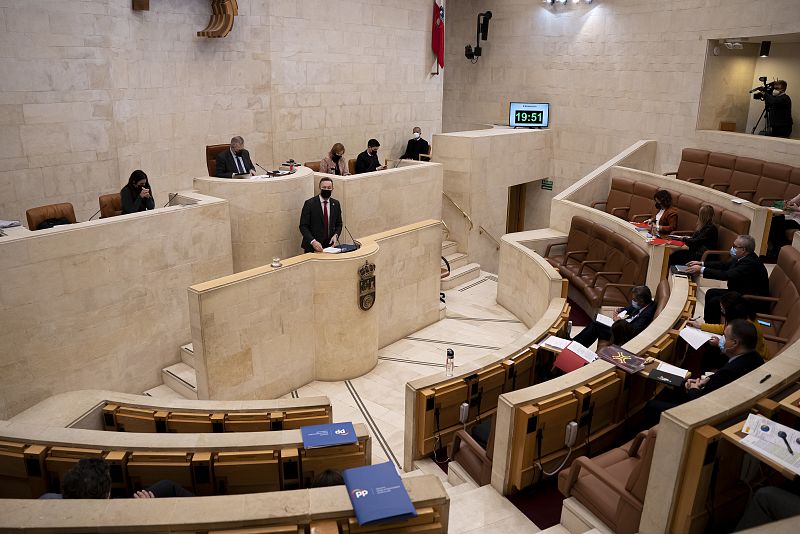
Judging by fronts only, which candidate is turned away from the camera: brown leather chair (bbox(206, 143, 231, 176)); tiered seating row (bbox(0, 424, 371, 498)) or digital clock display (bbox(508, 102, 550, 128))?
the tiered seating row

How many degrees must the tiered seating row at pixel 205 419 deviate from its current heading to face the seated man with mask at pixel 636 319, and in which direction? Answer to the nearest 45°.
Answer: approximately 90° to its right

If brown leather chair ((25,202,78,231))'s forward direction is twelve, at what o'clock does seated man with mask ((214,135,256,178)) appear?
The seated man with mask is roughly at 10 o'clock from the brown leather chair.

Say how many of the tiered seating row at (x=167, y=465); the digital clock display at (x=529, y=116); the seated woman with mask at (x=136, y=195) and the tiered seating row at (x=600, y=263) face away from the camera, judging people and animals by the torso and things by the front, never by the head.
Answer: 1

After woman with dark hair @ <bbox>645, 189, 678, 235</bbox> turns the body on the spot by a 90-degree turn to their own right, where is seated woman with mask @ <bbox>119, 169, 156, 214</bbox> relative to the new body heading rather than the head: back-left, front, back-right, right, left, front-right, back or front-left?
left

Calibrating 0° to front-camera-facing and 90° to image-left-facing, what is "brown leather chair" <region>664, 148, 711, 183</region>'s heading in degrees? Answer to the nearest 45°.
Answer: approximately 45°

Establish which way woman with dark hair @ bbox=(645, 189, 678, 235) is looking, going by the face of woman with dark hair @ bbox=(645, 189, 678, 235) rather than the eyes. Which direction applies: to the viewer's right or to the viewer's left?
to the viewer's left

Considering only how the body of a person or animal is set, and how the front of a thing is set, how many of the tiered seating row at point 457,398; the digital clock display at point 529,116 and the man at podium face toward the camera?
2

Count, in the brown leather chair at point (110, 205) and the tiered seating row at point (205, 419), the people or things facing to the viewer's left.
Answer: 0

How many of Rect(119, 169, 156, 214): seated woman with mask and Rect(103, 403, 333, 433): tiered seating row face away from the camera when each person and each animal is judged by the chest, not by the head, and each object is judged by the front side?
1

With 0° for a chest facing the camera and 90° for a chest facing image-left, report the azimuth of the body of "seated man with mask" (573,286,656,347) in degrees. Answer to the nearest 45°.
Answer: approximately 90°

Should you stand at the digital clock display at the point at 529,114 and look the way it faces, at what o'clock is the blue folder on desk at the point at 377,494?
The blue folder on desk is roughly at 12 o'clock from the digital clock display.

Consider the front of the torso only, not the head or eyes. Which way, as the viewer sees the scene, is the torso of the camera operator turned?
to the viewer's left

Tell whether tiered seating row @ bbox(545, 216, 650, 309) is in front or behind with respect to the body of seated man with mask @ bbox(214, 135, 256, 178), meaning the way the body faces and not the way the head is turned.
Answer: in front

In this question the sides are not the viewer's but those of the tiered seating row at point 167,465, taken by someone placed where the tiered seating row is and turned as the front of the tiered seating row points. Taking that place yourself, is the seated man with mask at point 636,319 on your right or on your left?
on your right

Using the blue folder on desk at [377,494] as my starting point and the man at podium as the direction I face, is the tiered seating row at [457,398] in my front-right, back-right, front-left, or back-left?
front-right

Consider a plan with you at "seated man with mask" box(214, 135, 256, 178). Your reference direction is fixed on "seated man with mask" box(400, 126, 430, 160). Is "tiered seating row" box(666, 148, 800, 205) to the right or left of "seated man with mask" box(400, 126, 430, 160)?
right

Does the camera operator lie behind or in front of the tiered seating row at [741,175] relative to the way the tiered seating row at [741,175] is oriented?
behind

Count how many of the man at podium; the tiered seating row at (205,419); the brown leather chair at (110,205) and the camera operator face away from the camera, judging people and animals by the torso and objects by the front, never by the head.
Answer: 1

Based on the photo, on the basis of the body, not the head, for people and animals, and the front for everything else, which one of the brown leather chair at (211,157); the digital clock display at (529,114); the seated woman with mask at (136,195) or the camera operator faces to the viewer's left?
the camera operator

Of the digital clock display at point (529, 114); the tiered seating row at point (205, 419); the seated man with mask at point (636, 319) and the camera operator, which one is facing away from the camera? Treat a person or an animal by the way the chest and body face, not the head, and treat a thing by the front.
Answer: the tiered seating row

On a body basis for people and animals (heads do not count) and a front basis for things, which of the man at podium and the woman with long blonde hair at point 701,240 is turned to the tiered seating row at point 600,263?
the woman with long blonde hair
